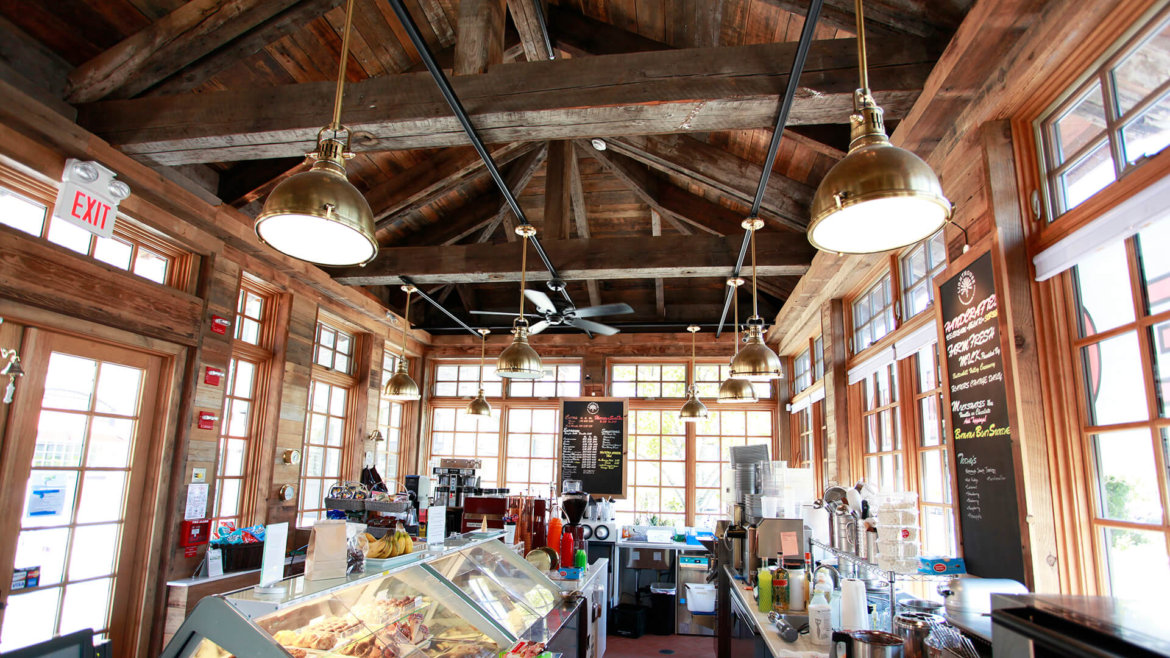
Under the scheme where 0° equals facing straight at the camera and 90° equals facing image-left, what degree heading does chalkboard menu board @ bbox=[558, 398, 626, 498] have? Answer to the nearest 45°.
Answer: approximately 0°

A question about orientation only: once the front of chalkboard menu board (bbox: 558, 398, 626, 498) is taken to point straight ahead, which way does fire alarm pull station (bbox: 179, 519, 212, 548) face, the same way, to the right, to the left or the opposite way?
to the left

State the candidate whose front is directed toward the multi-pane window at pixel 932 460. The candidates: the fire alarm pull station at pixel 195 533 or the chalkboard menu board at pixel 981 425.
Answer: the fire alarm pull station

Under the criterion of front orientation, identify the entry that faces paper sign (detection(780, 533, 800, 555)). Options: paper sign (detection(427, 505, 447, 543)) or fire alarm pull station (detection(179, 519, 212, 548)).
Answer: the fire alarm pull station

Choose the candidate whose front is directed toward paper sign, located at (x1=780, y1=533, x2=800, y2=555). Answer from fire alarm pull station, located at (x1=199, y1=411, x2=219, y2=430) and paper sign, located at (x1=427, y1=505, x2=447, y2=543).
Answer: the fire alarm pull station

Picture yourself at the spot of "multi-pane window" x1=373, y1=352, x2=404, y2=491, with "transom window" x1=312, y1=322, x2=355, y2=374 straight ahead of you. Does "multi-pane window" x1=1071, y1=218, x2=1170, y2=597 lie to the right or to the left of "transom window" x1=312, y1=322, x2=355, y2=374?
left

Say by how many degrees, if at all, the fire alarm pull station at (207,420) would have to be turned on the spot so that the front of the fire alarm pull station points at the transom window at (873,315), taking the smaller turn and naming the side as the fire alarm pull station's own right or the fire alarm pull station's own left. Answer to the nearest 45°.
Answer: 0° — it already faces it

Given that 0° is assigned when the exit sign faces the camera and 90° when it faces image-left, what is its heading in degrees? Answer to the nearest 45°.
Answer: approximately 315°

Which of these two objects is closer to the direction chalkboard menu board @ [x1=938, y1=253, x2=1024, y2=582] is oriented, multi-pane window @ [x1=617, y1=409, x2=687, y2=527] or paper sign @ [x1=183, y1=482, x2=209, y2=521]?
the paper sign

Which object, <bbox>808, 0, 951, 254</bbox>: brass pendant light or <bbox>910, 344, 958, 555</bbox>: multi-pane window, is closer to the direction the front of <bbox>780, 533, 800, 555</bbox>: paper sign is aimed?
the brass pendant light

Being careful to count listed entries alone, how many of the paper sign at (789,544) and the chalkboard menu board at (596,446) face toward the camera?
2
